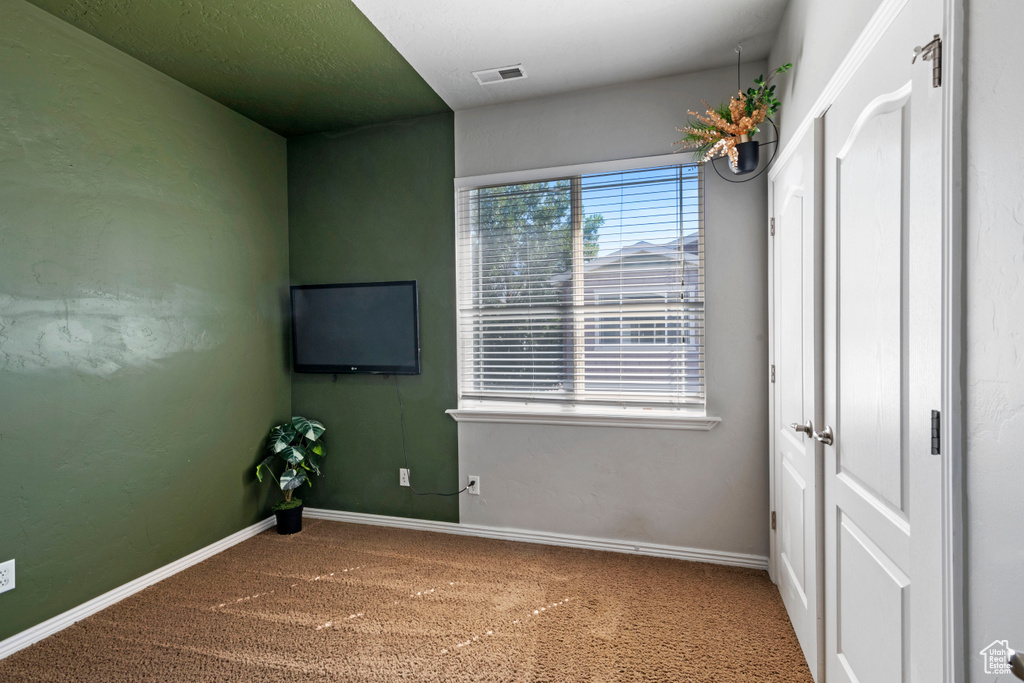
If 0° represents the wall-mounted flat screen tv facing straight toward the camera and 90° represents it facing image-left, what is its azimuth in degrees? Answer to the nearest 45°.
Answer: approximately 45°

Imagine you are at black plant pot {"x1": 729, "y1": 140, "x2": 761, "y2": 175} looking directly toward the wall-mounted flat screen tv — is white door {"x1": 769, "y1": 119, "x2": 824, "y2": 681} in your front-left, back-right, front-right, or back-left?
back-left

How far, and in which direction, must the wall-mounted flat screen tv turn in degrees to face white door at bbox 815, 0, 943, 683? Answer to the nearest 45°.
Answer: approximately 90° to its left

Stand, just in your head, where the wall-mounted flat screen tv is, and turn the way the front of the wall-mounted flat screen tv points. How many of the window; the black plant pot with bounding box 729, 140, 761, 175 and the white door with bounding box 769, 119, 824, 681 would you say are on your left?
3

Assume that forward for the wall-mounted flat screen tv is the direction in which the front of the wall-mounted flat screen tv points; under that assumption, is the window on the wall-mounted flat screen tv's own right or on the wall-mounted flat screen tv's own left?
on the wall-mounted flat screen tv's own left

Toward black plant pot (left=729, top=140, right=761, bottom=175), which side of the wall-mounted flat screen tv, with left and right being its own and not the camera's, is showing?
left

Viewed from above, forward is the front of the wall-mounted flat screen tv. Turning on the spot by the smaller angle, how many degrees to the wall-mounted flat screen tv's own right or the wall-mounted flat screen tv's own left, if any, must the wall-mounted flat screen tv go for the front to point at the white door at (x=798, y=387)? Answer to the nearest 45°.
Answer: approximately 90° to the wall-mounted flat screen tv's own left

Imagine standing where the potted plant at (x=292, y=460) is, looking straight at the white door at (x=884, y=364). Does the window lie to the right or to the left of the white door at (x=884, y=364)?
left

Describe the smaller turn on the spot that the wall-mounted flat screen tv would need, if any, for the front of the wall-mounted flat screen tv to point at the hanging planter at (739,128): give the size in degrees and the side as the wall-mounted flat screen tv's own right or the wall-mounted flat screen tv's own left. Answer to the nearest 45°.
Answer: approximately 90° to the wall-mounted flat screen tv's own left
